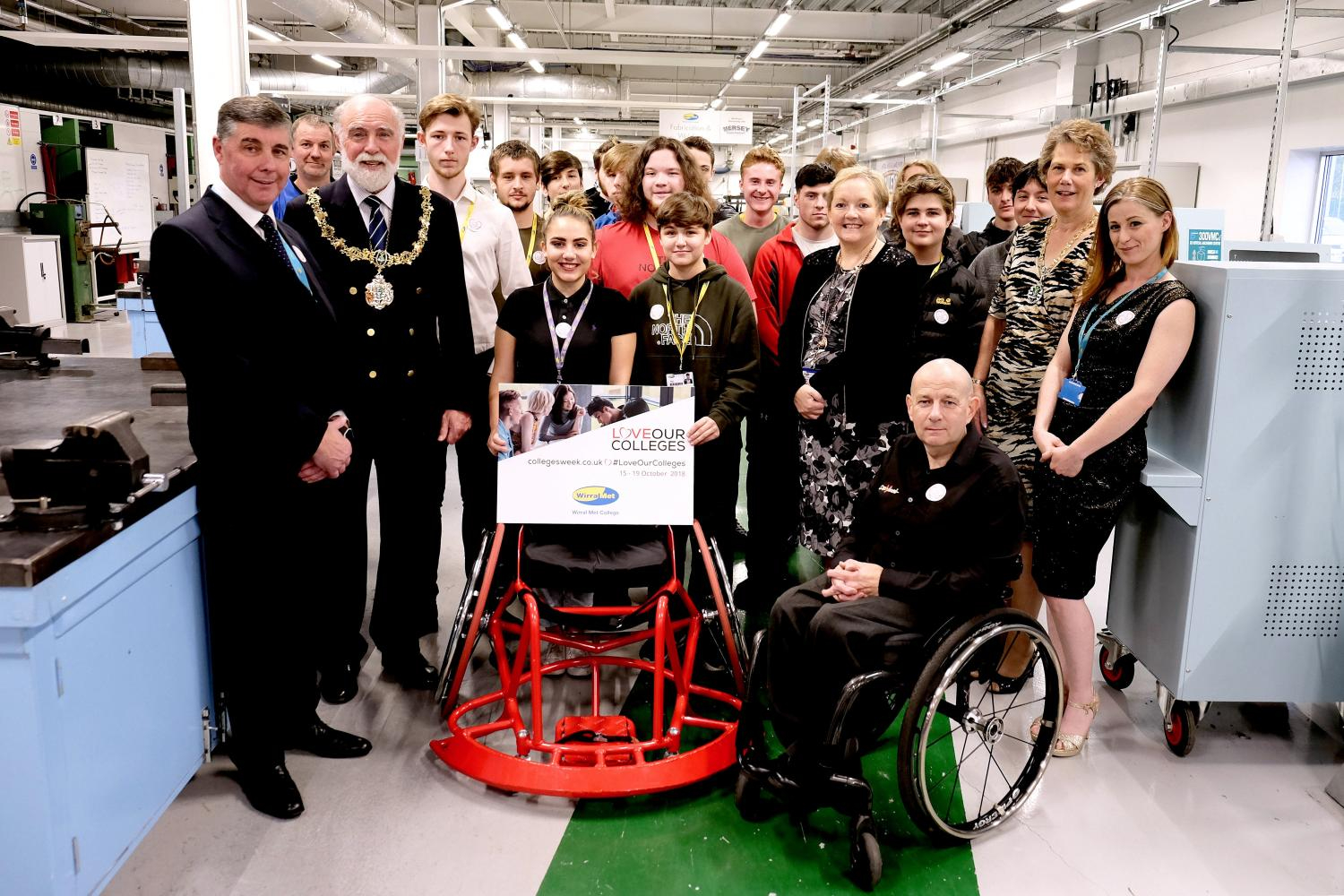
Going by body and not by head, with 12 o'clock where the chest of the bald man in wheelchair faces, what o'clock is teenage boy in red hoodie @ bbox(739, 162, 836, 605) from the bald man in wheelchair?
The teenage boy in red hoodie is roughly at 4 o'clock from the bald man in wheelchair.

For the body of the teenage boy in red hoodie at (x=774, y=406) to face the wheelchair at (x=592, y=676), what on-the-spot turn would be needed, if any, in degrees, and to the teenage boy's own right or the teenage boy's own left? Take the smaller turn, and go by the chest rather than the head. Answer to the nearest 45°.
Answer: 0° — they already face it

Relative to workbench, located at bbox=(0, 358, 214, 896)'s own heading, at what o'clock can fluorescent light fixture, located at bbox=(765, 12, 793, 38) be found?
The fluorescent light fixture is roughly at 9 o'clock from the workbench.

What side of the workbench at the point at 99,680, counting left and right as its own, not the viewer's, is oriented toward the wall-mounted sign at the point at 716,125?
left

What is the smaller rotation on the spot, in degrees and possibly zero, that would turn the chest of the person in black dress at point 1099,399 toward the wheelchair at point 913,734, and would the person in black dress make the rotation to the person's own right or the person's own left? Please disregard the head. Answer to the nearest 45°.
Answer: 0° — they already face it

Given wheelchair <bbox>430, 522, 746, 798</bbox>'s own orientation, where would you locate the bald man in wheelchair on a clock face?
The bald man in wheelchair is roughly at 10 o'clock from the wheelchair.

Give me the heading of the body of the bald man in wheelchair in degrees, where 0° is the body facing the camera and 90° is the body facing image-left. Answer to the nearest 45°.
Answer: approximately 45°

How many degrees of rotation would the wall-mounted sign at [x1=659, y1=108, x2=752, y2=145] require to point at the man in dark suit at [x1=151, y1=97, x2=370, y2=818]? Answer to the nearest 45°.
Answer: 0° — it already faces them

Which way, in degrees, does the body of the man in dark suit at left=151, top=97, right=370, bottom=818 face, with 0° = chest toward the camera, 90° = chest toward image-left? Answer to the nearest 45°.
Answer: approximately 315°
